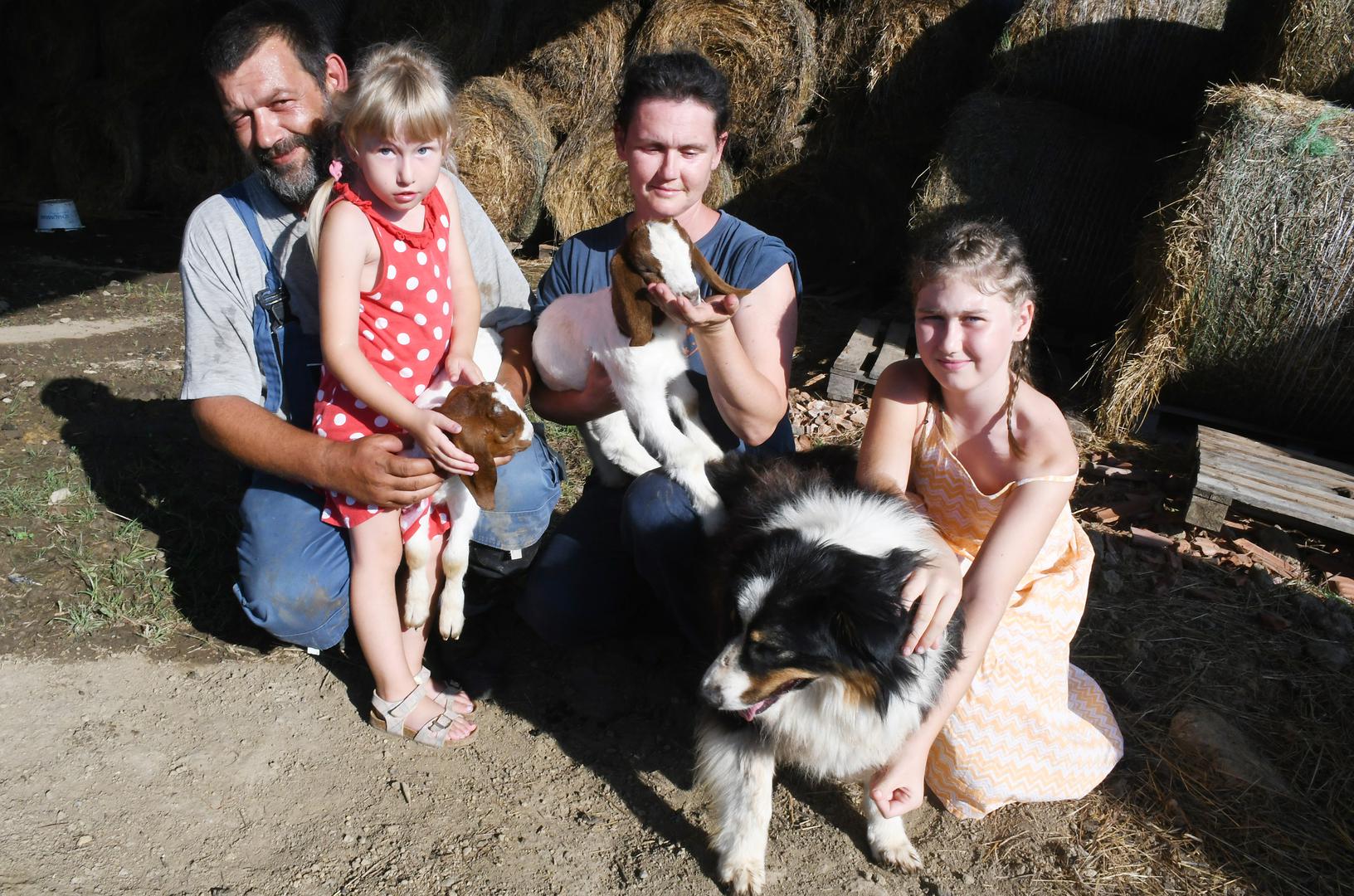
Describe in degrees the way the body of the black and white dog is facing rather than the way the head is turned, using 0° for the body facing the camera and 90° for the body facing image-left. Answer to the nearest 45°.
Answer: approximately 0°

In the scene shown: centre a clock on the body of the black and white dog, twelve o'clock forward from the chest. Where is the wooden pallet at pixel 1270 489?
The wooden pallet is roughly at 7 o'clock from the black and white dog.

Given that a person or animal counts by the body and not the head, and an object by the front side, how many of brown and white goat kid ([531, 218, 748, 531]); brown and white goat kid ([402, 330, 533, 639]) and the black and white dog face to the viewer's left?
0

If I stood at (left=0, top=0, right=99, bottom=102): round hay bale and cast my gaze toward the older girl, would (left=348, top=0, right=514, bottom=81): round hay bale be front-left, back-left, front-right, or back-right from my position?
front-left

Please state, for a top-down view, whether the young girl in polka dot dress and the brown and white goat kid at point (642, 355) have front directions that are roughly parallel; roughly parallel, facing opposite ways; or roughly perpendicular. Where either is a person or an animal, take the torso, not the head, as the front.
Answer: roughly parallel

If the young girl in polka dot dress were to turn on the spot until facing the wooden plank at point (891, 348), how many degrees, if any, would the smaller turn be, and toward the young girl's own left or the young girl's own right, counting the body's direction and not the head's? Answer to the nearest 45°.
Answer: approximately 90° to the young girl's own left

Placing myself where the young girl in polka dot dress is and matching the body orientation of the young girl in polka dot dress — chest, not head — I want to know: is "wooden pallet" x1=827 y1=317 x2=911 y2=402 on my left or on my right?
on my left

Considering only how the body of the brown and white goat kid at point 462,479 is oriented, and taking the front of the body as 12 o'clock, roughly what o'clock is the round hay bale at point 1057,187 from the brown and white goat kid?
The round hay bale is roughly at 9 o'clock from the brown and white goat kid.

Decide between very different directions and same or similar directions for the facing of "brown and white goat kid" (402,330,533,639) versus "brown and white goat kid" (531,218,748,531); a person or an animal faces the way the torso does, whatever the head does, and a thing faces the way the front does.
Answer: same or similar directions

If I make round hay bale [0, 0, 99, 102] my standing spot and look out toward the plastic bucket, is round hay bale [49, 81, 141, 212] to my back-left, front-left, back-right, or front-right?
front-left

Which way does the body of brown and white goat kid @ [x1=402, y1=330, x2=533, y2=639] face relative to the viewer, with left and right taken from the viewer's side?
facing the viewer and to the right of the viewer

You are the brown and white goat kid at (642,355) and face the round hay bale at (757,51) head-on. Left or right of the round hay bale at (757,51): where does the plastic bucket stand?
left

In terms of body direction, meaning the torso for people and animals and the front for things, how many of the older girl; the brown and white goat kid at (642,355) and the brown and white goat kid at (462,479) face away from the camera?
0

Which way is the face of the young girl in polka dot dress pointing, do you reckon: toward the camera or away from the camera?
toward the camera
